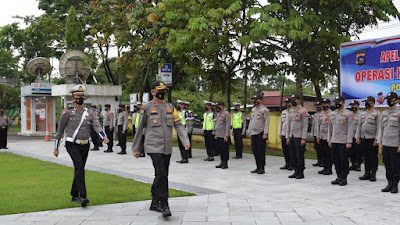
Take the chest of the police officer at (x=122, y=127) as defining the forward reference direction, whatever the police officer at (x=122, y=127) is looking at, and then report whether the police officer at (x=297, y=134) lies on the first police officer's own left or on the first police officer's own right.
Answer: on the first police officer's own left

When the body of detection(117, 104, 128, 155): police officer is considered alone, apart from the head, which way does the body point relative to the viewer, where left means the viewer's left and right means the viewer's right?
facing the viewer and to the left of the viewer

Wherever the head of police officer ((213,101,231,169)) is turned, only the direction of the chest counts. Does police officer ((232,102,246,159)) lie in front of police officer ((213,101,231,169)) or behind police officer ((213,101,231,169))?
behind

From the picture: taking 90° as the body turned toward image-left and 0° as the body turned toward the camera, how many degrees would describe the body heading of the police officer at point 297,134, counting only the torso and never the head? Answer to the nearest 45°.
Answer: approximately 45°

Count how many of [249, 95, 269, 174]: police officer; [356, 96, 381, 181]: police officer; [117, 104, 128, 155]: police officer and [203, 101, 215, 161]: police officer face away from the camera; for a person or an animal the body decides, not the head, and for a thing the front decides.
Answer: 0

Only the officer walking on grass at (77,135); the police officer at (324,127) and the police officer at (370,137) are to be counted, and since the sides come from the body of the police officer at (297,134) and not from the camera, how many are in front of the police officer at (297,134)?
1

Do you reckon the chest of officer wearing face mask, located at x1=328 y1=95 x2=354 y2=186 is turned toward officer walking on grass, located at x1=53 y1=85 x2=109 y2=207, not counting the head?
yes

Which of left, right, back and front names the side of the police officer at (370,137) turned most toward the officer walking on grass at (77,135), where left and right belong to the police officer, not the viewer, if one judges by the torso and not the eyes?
front

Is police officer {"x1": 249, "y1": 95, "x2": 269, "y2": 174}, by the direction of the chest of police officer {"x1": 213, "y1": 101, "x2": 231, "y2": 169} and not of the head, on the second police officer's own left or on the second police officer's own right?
on the second police officer's own left

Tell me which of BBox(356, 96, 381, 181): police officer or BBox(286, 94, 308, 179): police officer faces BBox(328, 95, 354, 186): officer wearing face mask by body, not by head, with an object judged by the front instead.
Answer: BBox(356, 96, 381, 181): police officer

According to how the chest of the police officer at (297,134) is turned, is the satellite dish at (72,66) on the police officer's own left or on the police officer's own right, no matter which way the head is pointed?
on the police officer's own right

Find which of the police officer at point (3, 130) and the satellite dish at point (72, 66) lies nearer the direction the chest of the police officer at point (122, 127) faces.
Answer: the police officer

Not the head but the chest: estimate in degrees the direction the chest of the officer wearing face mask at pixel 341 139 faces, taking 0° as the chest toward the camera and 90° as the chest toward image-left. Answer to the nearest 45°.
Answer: approximately 45°

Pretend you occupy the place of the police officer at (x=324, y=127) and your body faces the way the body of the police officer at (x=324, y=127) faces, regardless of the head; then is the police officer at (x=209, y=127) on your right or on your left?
on your right

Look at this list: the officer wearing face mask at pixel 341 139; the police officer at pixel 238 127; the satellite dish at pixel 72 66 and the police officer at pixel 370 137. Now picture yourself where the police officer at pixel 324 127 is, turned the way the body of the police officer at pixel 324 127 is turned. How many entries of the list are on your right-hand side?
2
